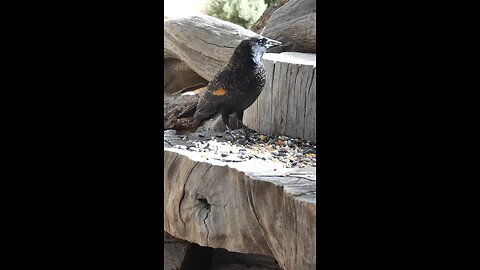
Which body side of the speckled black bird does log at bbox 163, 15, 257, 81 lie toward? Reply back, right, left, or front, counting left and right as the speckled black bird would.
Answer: left

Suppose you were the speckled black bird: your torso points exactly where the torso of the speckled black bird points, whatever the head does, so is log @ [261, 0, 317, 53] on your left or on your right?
on your left

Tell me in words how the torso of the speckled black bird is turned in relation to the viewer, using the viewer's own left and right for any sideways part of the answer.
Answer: facing to the right of the viewer

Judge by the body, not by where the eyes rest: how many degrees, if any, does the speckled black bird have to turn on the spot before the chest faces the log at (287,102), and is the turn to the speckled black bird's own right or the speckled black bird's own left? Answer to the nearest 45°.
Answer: approximately 45° to the speckled black bird's own left
